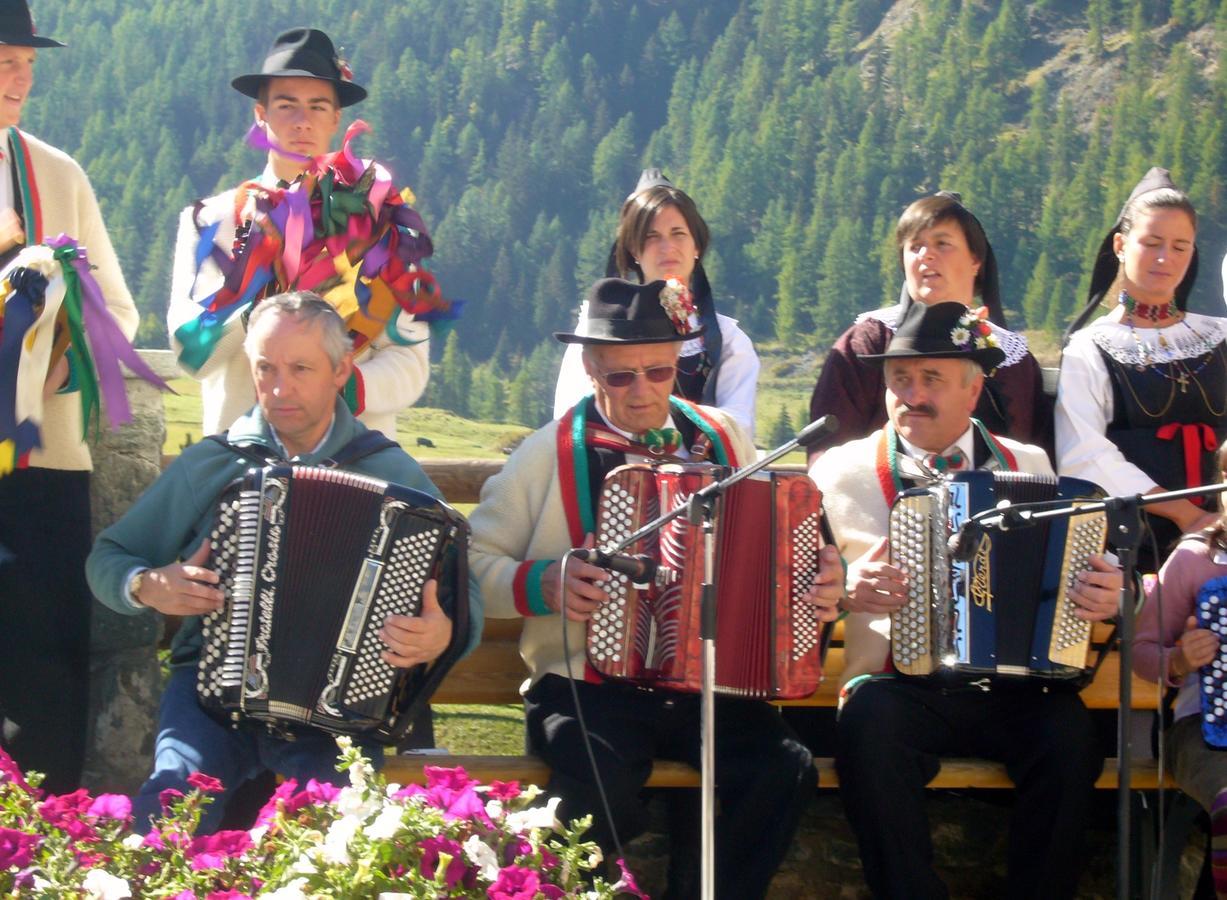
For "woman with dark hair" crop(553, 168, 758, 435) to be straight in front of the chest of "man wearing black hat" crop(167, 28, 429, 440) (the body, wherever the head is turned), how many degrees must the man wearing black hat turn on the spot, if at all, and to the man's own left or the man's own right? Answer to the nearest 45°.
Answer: approximately 90° to the man's own left

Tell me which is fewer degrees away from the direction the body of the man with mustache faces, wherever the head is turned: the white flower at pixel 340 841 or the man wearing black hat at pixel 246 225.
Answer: the white flower

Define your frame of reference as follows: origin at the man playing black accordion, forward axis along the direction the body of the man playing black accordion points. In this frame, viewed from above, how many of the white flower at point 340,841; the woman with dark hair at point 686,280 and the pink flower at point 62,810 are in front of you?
2

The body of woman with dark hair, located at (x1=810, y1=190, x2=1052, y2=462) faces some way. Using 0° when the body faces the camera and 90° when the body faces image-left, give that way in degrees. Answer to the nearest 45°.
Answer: approximately 0°

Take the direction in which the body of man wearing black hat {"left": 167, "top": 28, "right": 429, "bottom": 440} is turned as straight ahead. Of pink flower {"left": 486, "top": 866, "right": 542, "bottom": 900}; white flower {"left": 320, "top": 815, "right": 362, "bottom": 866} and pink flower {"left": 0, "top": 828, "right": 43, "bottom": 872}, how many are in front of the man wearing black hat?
3

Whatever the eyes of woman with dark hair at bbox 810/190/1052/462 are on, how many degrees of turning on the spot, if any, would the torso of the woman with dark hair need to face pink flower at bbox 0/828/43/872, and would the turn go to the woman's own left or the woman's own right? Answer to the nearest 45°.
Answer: approximately 45° to the woman's own right

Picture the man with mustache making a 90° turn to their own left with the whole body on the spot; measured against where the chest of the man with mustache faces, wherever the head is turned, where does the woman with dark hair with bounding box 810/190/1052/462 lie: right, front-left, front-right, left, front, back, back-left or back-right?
left
